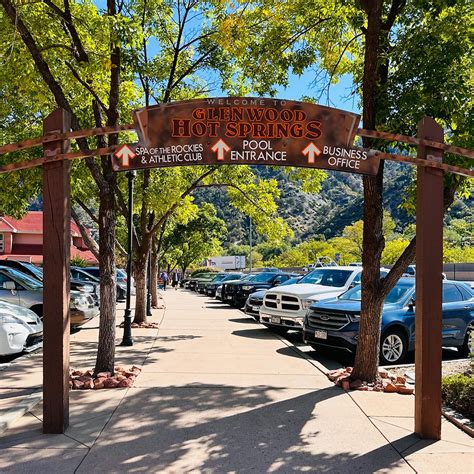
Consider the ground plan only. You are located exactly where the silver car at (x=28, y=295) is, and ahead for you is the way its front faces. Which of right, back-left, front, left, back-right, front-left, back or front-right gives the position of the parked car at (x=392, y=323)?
front

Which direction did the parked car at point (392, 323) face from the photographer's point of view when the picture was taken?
facing the viewer and to the left of the viewer

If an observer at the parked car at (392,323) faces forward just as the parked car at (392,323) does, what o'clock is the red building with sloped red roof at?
The red building with sloped red roof is roughly at 3 o'clock from the parked car.

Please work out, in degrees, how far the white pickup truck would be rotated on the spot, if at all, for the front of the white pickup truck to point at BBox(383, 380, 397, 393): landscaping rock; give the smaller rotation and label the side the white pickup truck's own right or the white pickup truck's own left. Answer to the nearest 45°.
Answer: approximately 45° to the white pickup truck's own left

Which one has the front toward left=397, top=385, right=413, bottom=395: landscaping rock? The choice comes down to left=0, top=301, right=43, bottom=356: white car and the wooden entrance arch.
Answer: the white car

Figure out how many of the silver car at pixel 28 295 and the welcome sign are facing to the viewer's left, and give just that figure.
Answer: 0

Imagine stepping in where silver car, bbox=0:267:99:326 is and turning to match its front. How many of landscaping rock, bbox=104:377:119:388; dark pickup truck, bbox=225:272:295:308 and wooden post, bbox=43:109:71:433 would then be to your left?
1

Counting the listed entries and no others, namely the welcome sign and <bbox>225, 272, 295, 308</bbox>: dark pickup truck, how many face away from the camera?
0

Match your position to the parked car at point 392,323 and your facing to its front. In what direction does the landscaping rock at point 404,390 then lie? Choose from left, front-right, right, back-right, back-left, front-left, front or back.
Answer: front-left

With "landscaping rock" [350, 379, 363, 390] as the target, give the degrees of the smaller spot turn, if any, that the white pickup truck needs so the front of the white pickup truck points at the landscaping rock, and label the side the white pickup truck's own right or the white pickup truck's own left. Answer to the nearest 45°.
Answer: approximately 45° to the white pickup truck's own left

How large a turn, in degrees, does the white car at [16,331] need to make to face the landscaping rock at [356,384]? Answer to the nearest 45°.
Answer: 0° — it already faces it

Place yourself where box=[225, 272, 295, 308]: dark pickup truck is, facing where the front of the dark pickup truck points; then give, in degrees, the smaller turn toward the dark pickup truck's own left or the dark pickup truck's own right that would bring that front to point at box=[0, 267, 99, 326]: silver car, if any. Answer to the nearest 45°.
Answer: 0° — it already faces it

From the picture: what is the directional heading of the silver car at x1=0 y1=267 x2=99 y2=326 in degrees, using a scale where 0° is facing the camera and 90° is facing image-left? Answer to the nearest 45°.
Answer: approximately 315°

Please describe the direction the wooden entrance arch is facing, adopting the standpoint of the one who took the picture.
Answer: facing the viewer

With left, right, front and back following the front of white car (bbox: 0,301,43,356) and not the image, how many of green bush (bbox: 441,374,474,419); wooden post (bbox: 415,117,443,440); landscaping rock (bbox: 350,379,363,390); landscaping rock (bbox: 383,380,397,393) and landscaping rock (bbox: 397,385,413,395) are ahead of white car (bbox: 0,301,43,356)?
5
